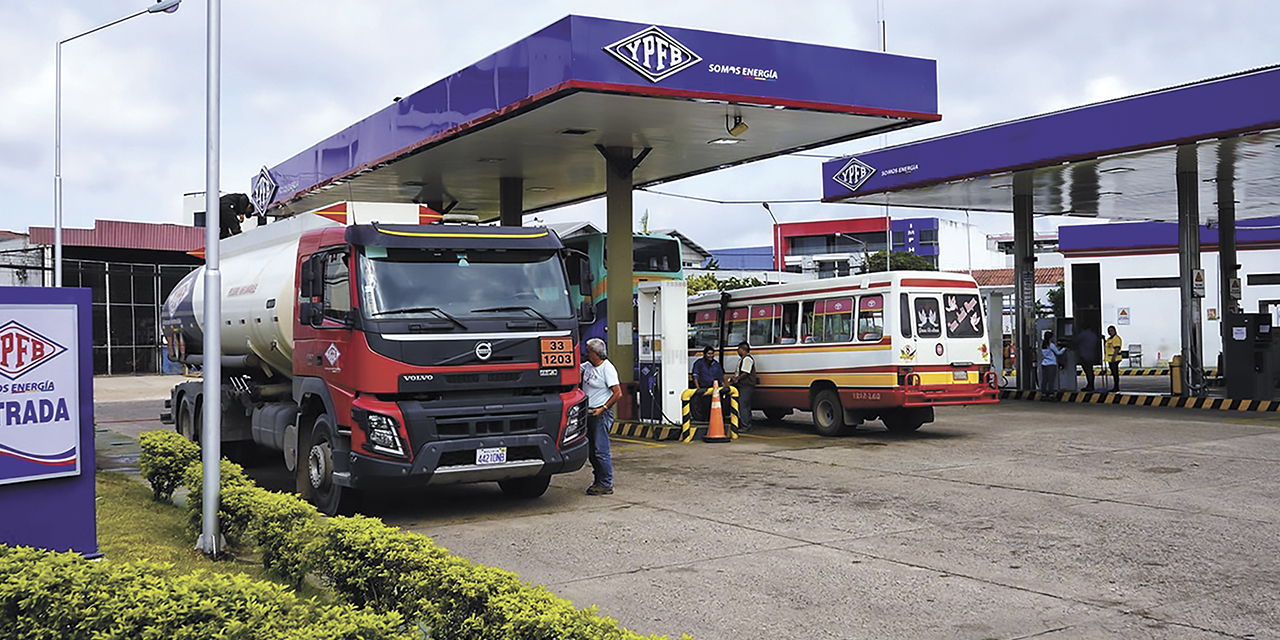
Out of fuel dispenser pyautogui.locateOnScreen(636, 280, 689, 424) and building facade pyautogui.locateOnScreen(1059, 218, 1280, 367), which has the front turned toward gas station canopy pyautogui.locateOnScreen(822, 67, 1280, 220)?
the building facade

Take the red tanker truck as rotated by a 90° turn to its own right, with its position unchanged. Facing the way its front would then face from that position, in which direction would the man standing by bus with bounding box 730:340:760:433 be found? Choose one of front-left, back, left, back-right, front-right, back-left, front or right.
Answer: back

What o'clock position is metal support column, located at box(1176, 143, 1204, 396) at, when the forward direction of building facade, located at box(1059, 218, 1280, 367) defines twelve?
The metal support column is roughly at 12 o'clock from the building facade.

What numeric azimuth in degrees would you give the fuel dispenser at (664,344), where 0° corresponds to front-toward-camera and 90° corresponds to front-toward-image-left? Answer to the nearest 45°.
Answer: approximately 45°

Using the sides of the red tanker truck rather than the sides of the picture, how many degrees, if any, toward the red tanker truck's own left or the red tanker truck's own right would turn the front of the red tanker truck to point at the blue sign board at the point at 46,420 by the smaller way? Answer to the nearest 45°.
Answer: approximately 90° to the red tanker truck's own right

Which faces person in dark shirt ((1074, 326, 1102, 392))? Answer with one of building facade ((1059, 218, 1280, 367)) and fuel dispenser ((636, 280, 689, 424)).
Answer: the building facade
